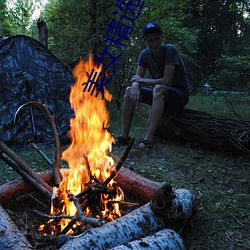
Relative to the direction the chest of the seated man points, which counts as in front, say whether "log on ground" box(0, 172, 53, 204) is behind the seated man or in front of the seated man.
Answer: in front

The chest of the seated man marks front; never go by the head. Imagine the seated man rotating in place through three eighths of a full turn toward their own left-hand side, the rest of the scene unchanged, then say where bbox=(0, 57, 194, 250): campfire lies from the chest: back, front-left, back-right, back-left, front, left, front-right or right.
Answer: right

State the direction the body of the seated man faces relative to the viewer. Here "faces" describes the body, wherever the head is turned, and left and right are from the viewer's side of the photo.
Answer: facing the viewer and to the left of the viewer

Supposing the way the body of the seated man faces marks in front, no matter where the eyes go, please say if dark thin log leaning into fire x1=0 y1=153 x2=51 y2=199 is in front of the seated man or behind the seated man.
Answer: in front

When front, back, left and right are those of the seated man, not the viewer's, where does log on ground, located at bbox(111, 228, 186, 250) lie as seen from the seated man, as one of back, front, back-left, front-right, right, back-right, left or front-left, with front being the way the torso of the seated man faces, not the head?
front-left

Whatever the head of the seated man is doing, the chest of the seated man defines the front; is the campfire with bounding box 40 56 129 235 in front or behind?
in front

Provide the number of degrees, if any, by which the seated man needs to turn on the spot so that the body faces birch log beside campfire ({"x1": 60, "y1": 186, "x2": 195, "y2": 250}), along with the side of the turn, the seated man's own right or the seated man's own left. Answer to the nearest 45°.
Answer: approximately 45° to the seated man's own left
